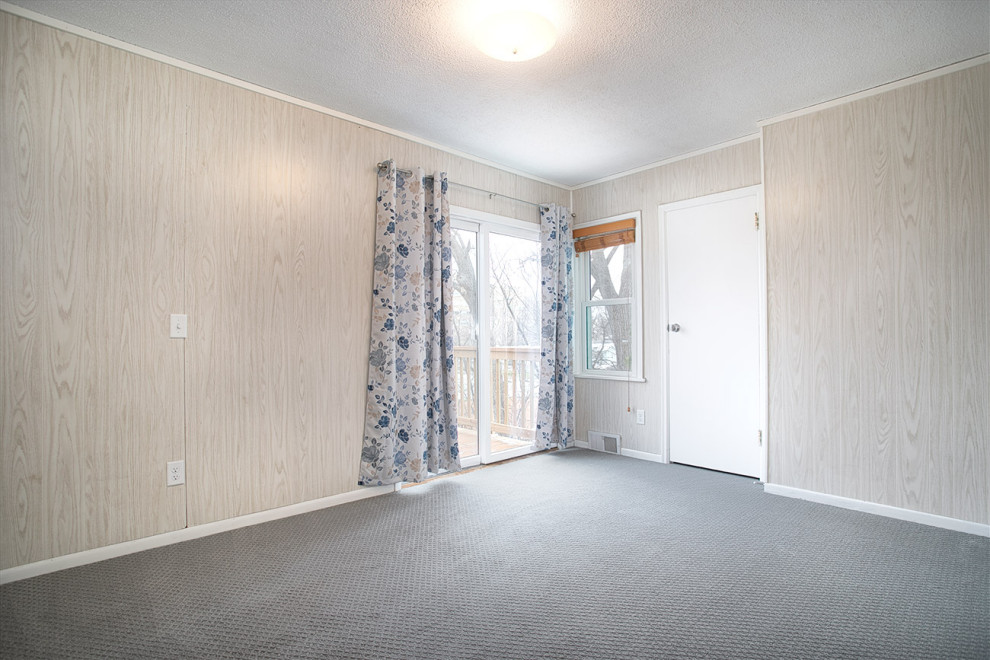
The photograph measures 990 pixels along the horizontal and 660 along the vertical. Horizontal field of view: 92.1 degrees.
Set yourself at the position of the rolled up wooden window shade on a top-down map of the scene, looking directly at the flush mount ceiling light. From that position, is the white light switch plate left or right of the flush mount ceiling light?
right

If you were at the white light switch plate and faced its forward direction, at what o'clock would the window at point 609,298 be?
The window is roughly at 9 o'clock from the white light switch plate.

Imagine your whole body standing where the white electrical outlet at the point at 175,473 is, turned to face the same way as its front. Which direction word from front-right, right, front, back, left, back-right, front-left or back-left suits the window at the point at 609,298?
left

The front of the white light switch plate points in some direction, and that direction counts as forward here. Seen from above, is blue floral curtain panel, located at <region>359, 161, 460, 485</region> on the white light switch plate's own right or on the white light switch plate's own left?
on the white light switch plate's own left

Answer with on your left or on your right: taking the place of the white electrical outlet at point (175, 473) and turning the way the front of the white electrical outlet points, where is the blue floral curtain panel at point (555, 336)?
on your left

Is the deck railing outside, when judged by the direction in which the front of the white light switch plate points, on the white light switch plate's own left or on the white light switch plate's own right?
on the white light switch plate's own left

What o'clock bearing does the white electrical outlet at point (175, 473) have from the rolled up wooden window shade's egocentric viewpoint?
The white electrical outlet is roughly at 12 o'clock from the rolled up wooden window shade.

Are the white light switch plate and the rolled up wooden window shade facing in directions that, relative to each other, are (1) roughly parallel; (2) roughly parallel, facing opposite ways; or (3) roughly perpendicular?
roughly perpendicular

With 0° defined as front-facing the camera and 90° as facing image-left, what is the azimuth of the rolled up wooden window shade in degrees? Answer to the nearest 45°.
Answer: approximately 45°
